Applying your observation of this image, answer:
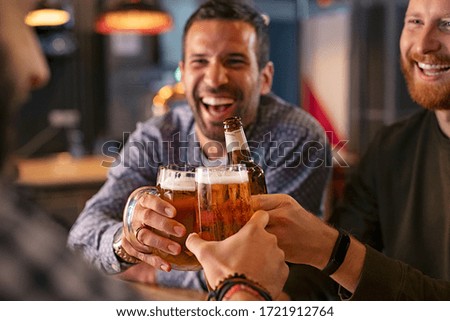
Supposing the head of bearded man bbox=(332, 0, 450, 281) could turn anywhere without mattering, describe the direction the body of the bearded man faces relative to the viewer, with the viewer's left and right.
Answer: facing the viewer

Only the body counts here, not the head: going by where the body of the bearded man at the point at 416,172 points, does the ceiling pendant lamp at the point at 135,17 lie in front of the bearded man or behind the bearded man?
behind

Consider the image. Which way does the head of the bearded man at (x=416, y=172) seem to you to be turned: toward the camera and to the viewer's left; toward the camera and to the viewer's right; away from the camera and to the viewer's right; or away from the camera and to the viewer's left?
toward the camera and to the viewer's left
